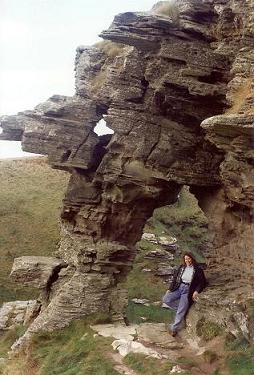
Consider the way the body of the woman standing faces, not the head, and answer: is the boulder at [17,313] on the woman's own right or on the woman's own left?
on the woman's own right

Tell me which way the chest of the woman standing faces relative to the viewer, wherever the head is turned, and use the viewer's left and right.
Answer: facing the viewer and to the left of the viewer
